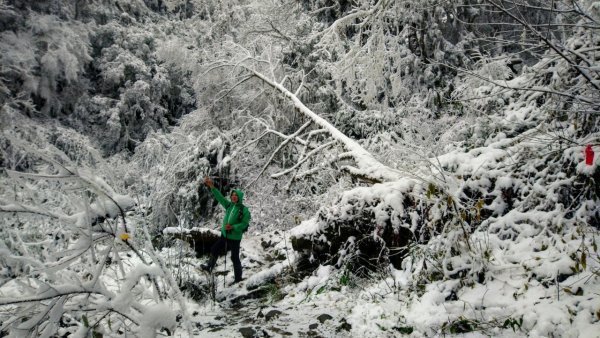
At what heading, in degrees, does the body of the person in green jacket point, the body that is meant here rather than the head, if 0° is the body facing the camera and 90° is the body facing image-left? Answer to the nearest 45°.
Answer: approximately 45°
